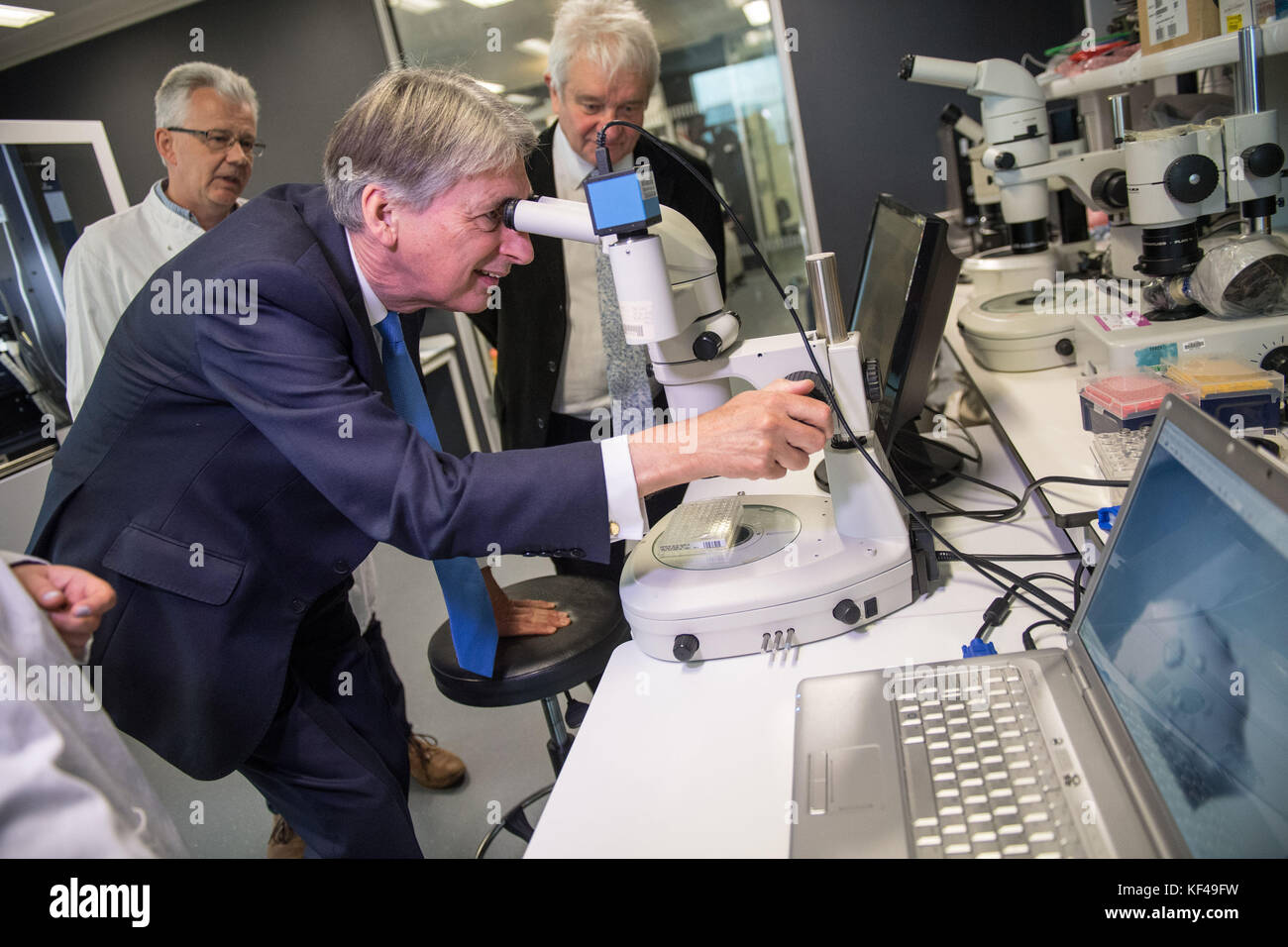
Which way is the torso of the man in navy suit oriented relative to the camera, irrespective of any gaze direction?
to the viewer's right

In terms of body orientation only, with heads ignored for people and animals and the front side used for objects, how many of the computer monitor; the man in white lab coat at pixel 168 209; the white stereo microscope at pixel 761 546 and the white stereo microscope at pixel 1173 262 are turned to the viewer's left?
3

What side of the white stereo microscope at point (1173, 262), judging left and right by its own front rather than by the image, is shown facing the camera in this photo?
left

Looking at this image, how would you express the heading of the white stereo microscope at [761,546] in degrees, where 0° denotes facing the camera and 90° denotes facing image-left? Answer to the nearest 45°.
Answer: approximately 90°

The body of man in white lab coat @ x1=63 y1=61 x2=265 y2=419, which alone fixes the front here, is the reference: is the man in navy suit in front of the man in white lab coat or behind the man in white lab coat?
in front

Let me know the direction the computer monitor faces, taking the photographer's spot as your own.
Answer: facing to the left of the viewer

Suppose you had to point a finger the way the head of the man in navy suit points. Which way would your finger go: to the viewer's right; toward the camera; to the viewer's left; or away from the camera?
to the viewer's right

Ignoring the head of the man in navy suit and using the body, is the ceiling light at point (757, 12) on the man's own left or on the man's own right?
on the man's own left
